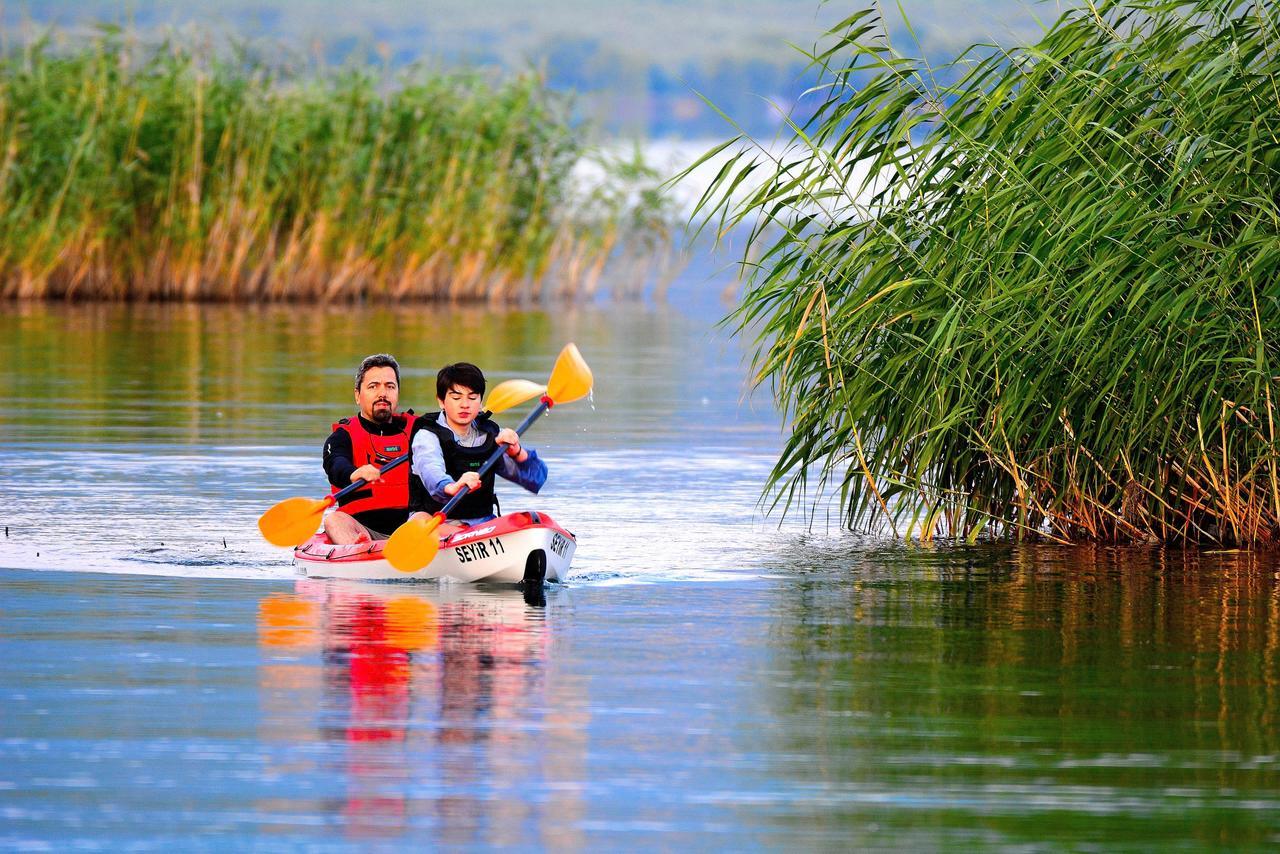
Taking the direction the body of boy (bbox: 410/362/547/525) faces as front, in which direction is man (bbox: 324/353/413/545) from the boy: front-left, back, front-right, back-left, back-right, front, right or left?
back

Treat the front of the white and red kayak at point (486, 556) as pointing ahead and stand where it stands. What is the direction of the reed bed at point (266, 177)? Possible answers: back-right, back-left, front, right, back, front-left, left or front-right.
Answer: back-left

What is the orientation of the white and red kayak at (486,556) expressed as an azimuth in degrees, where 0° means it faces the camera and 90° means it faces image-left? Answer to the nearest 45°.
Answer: approximately 315°

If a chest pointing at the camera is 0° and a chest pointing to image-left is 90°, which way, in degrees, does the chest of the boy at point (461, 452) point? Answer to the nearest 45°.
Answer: approximately 315°

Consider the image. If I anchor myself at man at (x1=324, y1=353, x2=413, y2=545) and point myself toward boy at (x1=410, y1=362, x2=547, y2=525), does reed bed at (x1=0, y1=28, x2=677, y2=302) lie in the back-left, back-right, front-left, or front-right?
back-left

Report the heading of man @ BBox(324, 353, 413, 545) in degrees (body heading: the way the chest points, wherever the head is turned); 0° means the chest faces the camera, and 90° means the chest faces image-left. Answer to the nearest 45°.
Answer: approximately 315°
